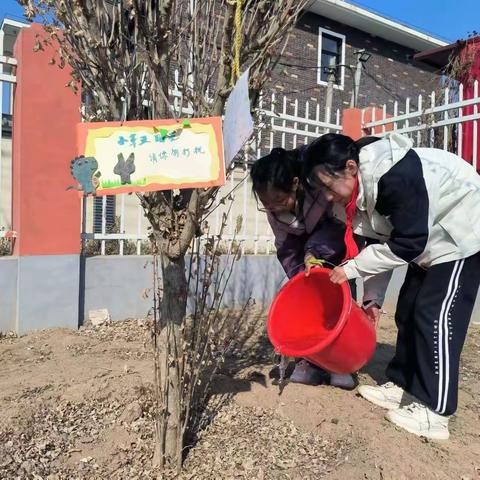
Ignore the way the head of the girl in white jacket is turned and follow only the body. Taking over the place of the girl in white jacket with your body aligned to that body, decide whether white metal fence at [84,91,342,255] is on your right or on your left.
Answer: on your right

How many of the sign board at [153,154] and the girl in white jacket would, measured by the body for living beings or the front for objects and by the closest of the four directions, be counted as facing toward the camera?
1

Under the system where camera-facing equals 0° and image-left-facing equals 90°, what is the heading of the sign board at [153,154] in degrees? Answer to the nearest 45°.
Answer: approximately 0°

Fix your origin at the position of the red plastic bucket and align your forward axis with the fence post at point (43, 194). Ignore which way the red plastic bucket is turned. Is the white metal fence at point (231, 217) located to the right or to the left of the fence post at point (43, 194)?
right

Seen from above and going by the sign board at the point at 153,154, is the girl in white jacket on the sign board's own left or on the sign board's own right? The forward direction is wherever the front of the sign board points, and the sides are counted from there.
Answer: on the sign board's own left

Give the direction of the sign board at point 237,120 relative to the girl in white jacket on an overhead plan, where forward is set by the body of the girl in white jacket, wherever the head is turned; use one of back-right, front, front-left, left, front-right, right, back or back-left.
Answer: front-left

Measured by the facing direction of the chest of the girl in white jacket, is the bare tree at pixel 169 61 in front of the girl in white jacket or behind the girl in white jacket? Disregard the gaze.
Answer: in front

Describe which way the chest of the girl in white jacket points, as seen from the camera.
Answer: to the viewer's left
